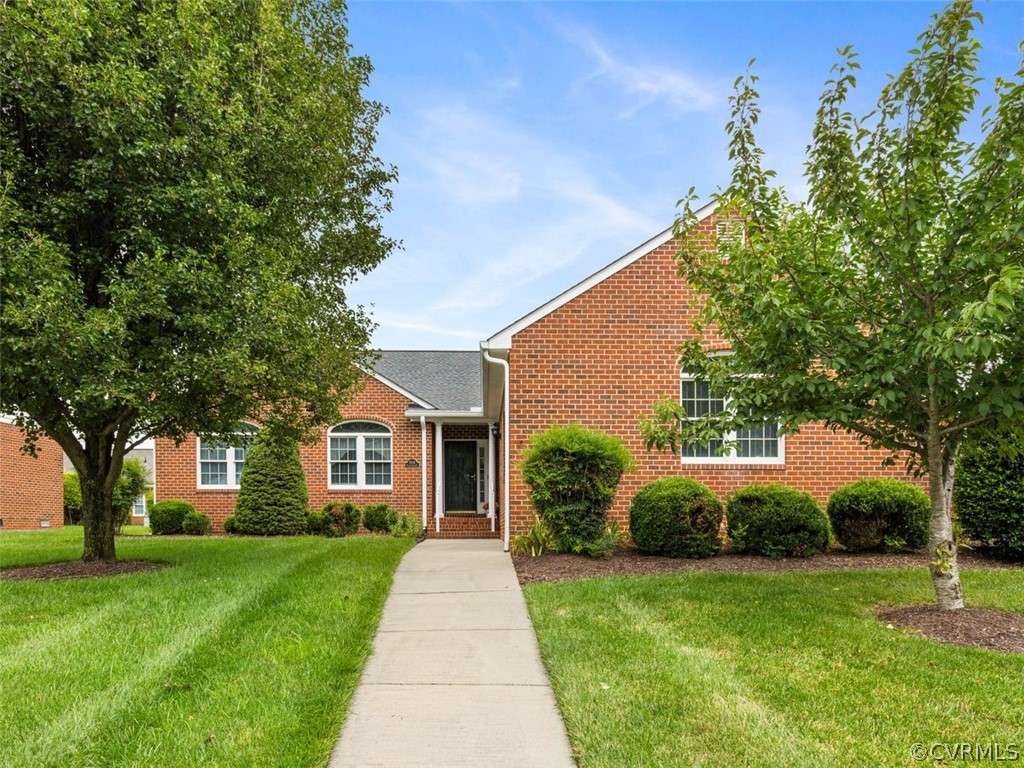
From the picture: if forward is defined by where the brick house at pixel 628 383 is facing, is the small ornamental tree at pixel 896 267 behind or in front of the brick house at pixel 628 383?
in front

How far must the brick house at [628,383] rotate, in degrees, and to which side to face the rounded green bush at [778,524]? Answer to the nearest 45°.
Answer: approximately 45° to its left

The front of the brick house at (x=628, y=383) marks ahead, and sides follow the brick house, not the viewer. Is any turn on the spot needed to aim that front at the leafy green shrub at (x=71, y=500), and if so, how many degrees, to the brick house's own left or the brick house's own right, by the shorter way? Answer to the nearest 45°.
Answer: approximately 135° to the brick house's own right

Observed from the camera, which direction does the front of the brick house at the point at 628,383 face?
facing the viewer

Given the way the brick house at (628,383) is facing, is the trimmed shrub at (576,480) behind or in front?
in front
